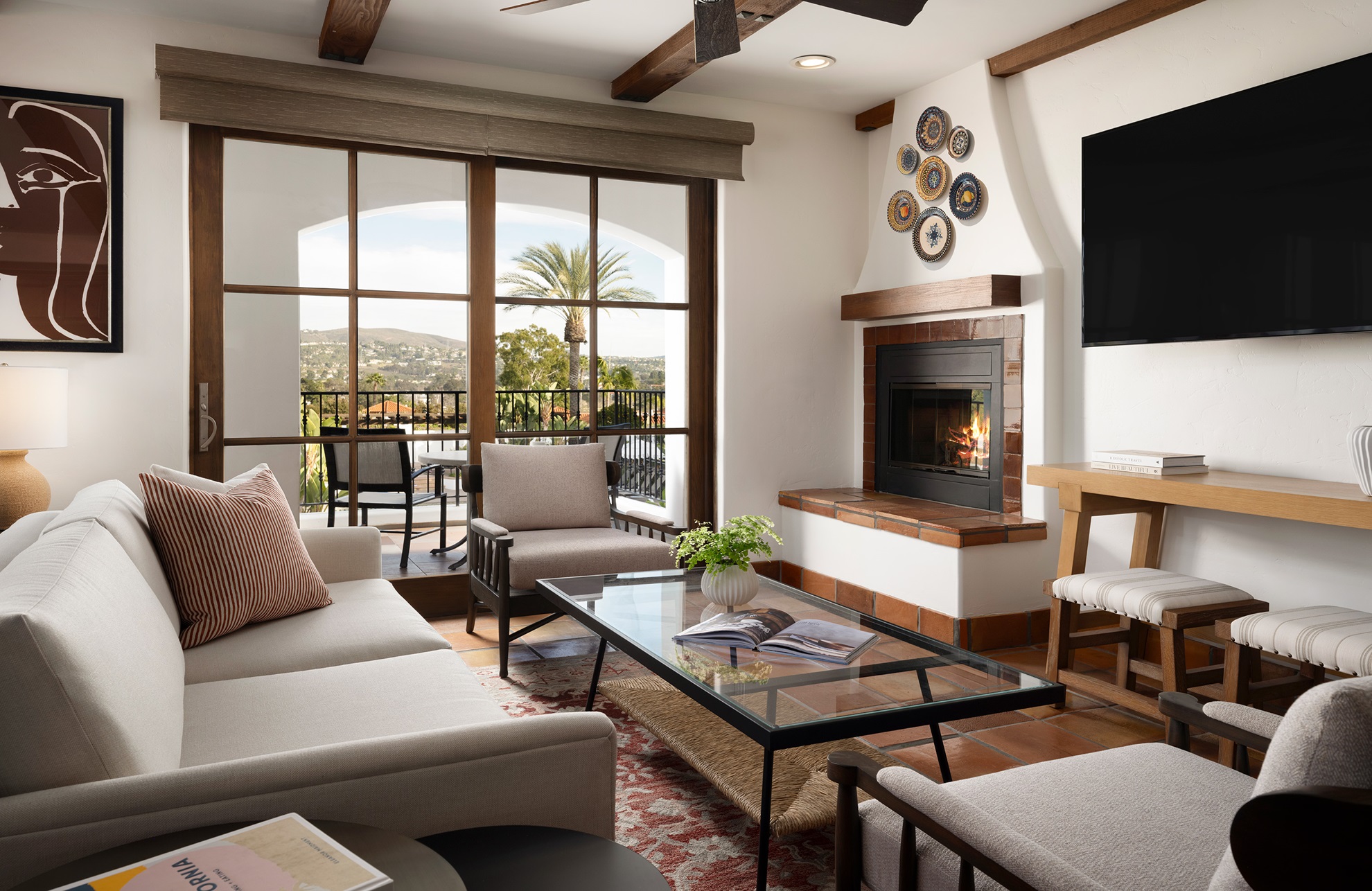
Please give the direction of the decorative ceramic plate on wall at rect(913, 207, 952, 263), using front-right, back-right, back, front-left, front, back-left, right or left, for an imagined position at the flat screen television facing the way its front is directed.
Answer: right

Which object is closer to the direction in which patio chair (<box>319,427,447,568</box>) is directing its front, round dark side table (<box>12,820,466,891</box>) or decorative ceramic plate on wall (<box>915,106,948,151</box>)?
the decorative ceramic plate on wall

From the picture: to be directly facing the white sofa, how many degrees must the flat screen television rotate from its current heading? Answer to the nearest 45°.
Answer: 0° — it already faces it

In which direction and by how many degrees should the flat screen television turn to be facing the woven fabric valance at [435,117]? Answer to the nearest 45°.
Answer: approximately 45° to its right

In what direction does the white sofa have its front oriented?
to the viewer's right

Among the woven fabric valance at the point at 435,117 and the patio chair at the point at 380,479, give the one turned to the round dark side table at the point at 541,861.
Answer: the woven fabric valance

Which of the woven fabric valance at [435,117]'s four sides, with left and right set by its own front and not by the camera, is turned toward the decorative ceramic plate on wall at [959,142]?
left

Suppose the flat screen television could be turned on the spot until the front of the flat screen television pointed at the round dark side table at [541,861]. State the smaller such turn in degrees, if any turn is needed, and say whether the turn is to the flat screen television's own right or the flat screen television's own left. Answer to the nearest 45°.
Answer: approximately 45° to the flat screen television's own left
